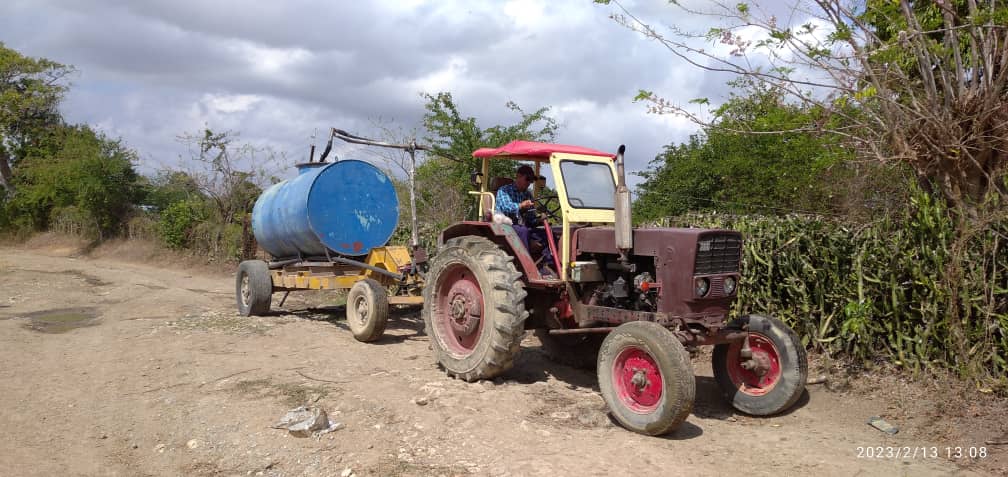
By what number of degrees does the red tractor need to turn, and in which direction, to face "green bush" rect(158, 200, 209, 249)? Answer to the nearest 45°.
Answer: approximately 180°

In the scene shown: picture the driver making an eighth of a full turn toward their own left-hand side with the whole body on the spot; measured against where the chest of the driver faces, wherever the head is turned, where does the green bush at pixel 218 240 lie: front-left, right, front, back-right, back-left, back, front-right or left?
back-left

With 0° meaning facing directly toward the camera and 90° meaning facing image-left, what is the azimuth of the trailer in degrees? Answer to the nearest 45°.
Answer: approximately 315°

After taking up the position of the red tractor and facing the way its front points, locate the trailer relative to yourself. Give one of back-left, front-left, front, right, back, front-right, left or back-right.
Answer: back

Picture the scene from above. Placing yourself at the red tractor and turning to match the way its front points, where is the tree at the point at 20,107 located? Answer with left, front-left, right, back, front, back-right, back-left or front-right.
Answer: back

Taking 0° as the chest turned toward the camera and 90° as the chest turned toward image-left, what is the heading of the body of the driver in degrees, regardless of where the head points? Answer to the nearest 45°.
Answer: approximately 315°

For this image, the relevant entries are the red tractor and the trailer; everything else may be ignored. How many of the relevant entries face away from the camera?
0

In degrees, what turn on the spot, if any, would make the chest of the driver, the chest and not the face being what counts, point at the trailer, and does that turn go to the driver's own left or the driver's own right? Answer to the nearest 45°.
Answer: approximately 180°

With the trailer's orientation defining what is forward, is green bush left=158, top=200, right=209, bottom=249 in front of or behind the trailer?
behind

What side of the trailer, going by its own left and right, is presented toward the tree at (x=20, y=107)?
back

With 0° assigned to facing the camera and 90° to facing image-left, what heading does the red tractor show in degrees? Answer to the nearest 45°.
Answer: approximately 315°
